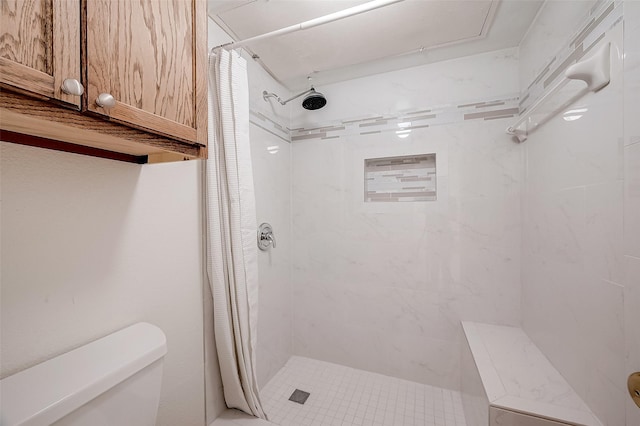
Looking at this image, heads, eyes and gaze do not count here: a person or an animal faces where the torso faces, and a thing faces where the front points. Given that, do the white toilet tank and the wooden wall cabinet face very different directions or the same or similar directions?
same or similar directions

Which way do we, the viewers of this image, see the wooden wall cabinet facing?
facing the viewer and to the right of the viewer

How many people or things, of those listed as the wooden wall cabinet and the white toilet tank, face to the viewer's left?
0

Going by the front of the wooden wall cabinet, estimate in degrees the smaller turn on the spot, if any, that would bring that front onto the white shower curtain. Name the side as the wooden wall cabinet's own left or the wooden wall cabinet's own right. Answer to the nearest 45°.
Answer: approximately 90° to the wooden wall cabinet's own left

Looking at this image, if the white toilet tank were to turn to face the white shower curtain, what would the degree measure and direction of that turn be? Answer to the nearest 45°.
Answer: approximately 90° to its left
